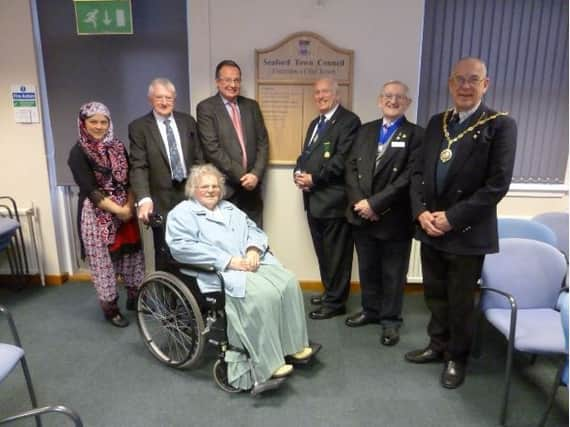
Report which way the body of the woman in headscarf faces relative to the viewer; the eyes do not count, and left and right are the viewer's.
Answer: facing the viewer and to the right of the viewer

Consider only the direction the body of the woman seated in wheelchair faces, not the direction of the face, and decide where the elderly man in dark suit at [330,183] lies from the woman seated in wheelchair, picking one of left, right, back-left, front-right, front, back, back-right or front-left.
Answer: left

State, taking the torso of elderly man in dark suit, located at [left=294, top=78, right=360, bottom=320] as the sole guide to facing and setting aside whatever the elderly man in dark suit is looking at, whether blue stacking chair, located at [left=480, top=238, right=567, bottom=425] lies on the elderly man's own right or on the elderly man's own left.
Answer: on the elderly man's own left

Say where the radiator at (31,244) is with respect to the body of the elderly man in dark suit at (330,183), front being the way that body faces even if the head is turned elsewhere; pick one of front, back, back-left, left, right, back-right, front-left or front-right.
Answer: front-right

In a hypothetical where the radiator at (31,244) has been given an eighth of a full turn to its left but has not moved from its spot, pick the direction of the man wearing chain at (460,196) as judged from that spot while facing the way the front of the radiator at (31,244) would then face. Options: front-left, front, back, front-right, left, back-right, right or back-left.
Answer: front

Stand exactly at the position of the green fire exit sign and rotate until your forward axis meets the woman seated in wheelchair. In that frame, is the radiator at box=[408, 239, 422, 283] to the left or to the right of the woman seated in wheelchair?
left

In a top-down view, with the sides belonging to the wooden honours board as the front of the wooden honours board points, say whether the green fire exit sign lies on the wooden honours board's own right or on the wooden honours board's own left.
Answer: on the wooden honours board's own right

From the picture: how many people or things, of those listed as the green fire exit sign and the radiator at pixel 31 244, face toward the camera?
2

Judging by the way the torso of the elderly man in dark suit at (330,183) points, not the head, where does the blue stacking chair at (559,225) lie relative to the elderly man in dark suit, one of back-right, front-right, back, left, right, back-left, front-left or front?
back-left
